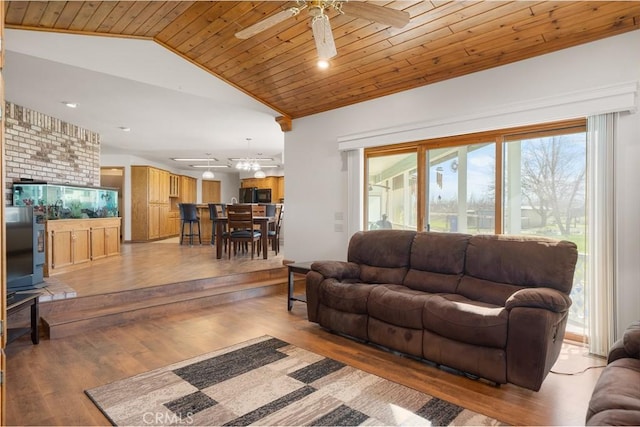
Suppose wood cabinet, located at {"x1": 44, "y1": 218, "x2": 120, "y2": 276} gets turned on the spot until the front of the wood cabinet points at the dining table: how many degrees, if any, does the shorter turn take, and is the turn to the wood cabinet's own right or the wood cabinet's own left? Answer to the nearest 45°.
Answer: approximately 45° to the wood cabinet's own left

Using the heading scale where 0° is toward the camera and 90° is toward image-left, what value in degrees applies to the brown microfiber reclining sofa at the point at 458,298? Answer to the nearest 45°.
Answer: approximately 45°

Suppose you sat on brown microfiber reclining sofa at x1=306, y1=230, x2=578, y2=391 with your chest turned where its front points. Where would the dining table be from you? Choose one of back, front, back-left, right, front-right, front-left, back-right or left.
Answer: right

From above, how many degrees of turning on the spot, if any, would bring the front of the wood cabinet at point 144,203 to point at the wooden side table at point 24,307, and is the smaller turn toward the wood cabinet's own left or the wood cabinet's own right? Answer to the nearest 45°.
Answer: approximately 45° to the wood cabinet's own right

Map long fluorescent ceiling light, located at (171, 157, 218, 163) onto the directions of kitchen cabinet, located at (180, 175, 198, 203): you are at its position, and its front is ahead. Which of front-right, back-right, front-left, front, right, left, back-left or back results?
front-right

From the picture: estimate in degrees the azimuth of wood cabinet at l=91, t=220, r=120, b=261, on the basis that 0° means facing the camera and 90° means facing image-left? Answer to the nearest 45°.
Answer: approximately 315°

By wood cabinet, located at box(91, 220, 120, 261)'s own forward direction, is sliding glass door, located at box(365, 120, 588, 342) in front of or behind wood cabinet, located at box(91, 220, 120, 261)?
in front

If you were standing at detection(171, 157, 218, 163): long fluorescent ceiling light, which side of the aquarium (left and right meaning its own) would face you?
left

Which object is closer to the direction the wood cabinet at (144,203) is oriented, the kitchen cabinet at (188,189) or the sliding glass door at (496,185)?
the sliding glass door
